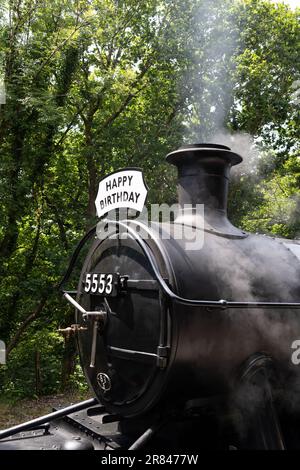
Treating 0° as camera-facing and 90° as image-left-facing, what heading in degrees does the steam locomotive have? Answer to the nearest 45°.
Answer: approximately 45°
